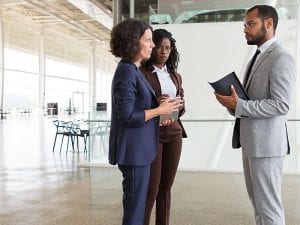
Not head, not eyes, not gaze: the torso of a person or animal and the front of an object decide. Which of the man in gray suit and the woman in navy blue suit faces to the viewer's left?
the man in gray suit

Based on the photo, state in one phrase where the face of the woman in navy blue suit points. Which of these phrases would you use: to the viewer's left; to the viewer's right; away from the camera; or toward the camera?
to the viewer's right

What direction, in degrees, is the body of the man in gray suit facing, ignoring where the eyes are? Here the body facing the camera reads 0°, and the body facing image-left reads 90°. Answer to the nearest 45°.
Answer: approximately 90°

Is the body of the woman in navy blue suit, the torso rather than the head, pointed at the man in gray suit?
yes

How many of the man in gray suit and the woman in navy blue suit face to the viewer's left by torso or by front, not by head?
1

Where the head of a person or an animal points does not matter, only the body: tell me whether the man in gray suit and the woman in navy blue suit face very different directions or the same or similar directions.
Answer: very different directions

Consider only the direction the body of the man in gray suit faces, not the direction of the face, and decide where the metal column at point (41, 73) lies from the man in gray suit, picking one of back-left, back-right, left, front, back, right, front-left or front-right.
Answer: front-right

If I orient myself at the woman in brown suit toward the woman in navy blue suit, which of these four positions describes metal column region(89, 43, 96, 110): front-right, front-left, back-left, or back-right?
back-right

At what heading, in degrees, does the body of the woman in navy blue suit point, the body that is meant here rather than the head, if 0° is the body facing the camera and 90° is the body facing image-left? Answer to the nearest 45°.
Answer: approximately 270°
